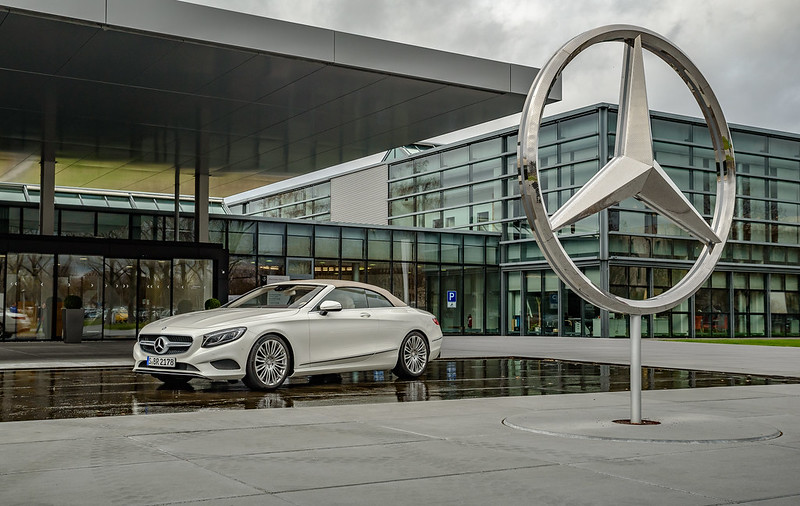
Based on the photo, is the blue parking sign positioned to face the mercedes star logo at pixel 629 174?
yes

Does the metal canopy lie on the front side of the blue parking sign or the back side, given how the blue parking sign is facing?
on the front side

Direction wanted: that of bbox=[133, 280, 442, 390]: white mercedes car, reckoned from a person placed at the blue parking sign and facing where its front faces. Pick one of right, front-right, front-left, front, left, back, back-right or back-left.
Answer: front

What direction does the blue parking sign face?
toward the camera

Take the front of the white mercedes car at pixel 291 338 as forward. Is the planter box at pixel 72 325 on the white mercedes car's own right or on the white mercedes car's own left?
on the white mercedes car's own right

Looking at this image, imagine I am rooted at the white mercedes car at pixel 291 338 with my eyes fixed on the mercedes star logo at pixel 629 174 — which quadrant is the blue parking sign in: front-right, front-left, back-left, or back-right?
back-left

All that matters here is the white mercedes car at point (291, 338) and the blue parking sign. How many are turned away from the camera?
0

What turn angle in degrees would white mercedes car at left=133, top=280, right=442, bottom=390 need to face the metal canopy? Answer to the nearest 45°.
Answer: approximately 135° to its right

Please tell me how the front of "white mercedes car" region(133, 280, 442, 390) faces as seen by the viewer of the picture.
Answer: facing the viewer and to the left of the viewer

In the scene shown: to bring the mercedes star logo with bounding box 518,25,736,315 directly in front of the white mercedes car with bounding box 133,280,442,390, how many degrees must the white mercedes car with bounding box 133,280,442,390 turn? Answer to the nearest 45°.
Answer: approximately 90° to its left
